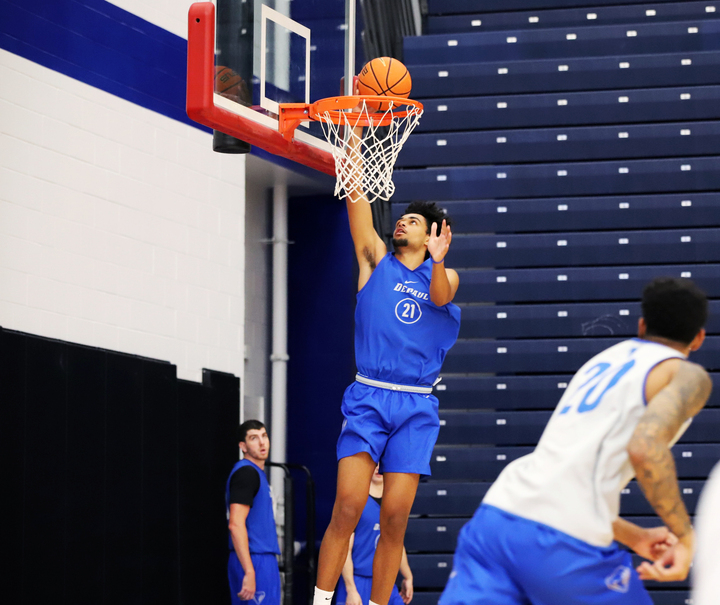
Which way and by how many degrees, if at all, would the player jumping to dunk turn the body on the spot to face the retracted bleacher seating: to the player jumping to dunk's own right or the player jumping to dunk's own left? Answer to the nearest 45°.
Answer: approximately 180°

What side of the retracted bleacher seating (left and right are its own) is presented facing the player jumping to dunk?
front

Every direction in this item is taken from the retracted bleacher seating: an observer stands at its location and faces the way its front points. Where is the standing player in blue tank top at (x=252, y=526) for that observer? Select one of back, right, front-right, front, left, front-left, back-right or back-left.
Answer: front-right

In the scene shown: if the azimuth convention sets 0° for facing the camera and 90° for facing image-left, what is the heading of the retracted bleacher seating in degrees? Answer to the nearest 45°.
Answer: approximately 0°

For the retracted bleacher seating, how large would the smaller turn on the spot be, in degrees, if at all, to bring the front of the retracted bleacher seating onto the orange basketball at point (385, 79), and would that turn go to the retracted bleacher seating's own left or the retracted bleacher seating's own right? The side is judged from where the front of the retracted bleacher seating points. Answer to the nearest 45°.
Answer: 0° — it already faces it
